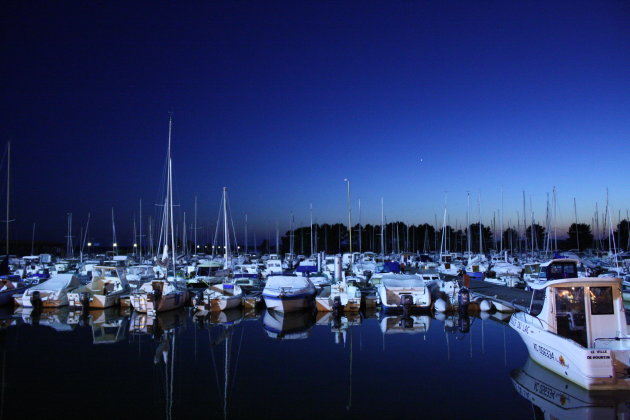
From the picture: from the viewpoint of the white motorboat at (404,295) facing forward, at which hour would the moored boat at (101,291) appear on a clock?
The moored boat is roughly at 9 o'clock from the white motorboat.

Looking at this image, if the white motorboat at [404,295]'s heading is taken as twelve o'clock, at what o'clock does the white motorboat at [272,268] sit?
the white motorboat at [272,268] is roughly at 11 o'clock from the white motorboat at [404,295].

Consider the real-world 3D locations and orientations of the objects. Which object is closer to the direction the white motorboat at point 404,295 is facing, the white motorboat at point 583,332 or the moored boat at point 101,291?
the moored boat

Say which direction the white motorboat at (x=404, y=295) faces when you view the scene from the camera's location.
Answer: facing away from the viewer

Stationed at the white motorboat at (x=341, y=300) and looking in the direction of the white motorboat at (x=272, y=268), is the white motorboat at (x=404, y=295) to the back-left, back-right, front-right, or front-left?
back-right

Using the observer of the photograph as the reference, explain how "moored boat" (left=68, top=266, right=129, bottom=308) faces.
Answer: facing away from the viewer and to the right of the viewer

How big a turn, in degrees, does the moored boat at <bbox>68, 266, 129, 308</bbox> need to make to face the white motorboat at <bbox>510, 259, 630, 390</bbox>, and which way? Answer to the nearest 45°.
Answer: approximately 90° to its right
